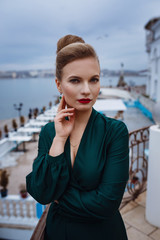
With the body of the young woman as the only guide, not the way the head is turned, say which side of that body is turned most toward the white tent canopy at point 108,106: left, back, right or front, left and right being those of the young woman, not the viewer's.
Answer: back

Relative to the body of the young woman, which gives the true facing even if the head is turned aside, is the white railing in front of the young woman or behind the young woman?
behind

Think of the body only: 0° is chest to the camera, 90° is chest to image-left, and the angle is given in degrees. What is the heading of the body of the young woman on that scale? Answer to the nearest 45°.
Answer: approximately 0°

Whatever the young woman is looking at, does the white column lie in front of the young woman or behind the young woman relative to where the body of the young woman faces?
behind
